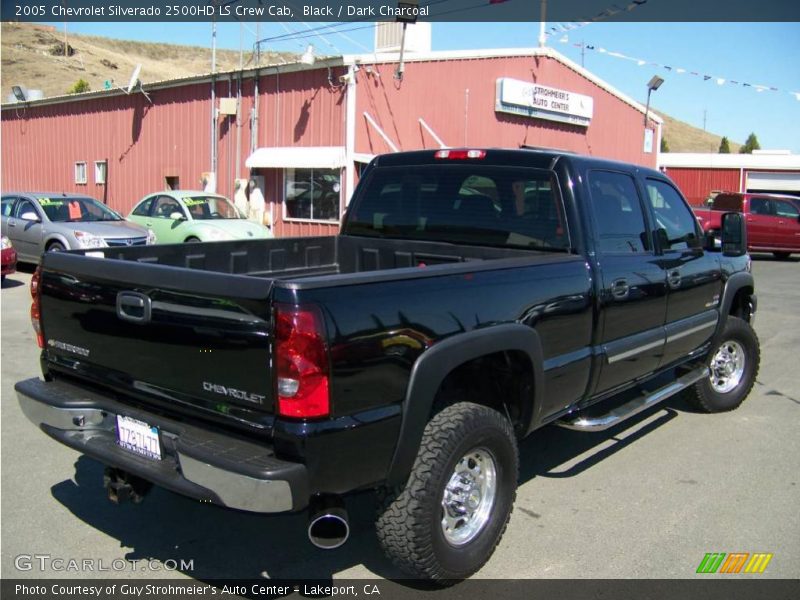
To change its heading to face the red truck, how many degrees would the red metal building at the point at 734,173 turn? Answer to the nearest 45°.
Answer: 0° — it already faces it

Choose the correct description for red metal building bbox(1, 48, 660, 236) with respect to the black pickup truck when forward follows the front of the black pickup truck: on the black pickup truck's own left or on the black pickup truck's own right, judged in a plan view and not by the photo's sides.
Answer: on the black pickup truck's own left

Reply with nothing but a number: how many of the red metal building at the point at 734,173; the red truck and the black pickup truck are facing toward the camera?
1

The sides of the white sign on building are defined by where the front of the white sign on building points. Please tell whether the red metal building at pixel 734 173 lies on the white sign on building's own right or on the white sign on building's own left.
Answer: on the white sign on building's own left

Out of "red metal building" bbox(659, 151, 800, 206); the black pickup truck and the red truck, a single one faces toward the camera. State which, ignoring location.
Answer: the red metal building

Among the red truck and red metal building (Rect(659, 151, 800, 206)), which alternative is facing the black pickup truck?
the red metal building

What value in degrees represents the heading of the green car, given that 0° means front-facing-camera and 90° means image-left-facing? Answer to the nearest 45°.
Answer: approximately 315°

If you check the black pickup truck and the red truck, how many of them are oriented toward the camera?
0

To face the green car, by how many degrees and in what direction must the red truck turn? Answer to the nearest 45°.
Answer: approximately 180°

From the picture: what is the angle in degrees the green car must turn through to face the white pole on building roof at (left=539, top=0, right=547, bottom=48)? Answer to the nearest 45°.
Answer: approximately 90° to its left

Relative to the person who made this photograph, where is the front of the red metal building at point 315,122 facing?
facing the viewer and to the right of the viewer
